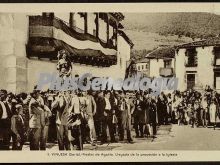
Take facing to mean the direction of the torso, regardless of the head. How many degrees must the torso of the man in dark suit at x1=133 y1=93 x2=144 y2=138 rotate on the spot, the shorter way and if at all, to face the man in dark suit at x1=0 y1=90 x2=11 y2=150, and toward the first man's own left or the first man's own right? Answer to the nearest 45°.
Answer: approximately 45° to the first man's own right

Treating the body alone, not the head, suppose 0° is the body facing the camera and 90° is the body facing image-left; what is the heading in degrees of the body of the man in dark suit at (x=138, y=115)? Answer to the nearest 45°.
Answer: approximately 45°
